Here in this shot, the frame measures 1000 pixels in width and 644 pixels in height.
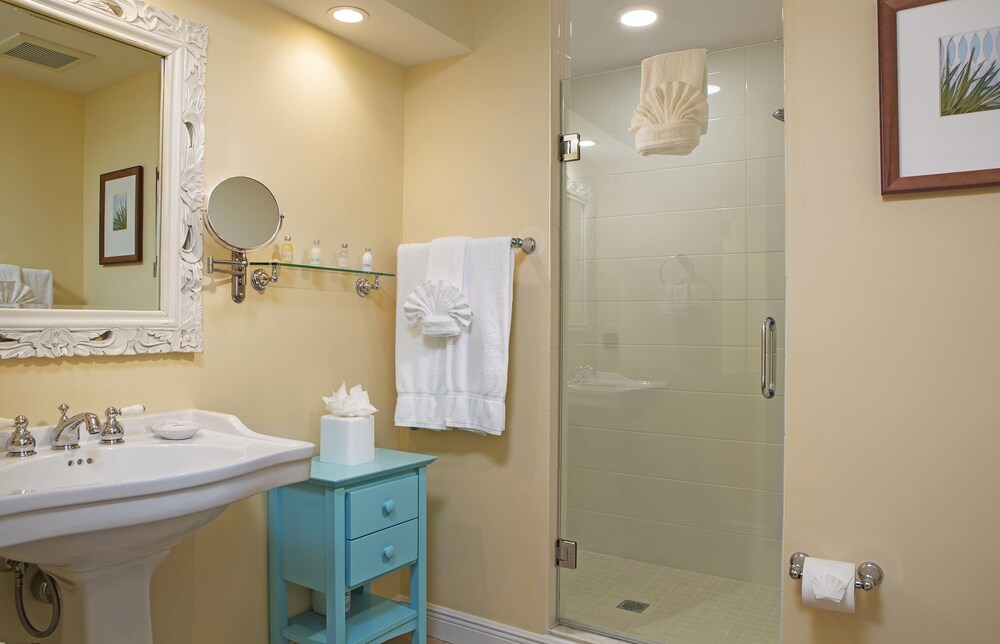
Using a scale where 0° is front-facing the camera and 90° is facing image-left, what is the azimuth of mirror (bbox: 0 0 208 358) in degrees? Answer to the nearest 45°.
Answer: approximately 315°

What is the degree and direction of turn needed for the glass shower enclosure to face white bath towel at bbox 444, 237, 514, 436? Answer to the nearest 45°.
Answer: approximately 45° to its right

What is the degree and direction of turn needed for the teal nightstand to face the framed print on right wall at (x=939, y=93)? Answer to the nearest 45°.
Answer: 0° — it already faces it

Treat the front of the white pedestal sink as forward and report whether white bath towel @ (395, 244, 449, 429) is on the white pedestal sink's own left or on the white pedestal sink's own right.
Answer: on the white pedestal sink's own left

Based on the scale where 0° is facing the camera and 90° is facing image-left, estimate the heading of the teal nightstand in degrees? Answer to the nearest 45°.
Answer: approximately 315°

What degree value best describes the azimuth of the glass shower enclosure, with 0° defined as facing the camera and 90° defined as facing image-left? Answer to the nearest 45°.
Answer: approximately 45°

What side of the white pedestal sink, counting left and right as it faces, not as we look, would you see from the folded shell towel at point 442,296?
left

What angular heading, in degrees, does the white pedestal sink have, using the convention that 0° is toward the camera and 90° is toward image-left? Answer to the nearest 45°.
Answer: approximately 315°

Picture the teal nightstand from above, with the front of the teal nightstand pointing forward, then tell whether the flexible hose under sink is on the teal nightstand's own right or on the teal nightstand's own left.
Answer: on the teal nightstand's own right
